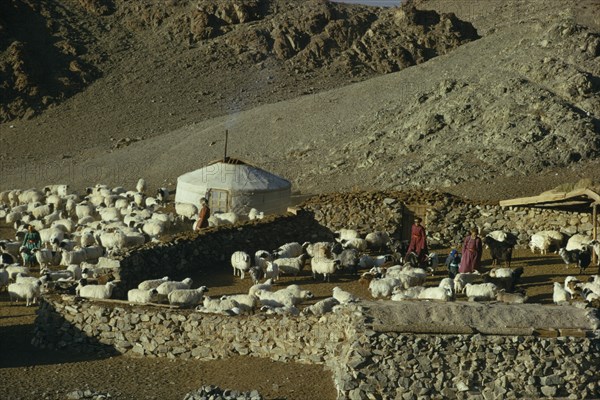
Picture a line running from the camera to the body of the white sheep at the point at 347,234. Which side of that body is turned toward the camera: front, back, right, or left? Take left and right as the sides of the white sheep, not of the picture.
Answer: left

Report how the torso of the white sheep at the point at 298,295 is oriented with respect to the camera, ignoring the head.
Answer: to the viewer's right

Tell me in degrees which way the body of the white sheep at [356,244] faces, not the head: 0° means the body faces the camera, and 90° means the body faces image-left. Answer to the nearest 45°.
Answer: approximately 90°

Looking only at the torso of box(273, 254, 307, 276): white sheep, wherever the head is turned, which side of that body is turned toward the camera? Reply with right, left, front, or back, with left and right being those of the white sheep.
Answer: right

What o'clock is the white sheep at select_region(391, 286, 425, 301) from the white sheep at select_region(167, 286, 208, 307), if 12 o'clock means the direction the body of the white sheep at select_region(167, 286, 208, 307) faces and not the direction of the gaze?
the white sheep at select_region(391, 286, 425, 301) is roughly at 12 o'clock from the white sheep at select_region(167, 286, 208, 307).

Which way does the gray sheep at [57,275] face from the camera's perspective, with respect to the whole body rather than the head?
to the viewer's left

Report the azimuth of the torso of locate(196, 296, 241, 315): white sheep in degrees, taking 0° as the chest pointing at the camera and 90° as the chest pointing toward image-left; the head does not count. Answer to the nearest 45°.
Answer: approximately 90°

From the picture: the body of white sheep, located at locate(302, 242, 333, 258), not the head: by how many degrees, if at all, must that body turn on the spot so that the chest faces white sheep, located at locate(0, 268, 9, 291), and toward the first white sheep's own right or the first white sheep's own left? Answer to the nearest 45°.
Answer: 0° — it already faces it

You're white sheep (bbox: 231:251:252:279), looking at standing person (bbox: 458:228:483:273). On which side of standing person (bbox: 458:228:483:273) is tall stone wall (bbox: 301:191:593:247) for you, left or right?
left
